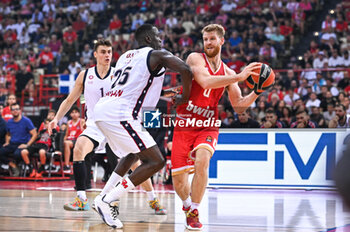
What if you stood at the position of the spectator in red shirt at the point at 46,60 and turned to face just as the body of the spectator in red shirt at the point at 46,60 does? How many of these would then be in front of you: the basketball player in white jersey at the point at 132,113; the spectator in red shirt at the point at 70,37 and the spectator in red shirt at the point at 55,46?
1

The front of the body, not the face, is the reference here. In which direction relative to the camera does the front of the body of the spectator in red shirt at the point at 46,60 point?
toward the camera

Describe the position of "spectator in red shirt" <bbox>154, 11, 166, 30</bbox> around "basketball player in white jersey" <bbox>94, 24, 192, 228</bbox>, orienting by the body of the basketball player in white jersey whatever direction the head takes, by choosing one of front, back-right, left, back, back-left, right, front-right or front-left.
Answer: front-left

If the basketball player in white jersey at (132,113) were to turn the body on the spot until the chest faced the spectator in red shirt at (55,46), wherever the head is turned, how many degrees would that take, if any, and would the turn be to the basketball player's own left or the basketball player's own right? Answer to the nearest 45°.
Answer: approximately 45° to the basketball player's own left

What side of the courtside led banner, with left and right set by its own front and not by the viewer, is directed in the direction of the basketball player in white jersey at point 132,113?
front

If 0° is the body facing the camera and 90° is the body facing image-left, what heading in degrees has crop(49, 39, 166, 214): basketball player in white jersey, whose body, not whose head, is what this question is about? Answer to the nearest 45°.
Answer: approximately 315°

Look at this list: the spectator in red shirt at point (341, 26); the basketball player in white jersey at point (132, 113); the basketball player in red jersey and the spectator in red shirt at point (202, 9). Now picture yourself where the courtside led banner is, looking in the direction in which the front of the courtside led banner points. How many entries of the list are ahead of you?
2

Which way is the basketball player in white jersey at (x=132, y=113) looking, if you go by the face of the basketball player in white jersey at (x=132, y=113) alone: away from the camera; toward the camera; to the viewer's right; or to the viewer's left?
to the viewer's right

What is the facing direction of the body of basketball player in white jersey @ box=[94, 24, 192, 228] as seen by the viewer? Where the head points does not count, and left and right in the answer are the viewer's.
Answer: facing away from the viewer and to the right of the viewer

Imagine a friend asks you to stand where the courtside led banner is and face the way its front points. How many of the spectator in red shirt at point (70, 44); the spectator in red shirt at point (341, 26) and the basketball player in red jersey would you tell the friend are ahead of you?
1

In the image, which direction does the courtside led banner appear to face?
toward the camera

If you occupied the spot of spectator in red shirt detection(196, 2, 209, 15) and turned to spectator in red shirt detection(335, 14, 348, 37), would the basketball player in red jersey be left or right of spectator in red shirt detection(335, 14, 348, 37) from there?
right

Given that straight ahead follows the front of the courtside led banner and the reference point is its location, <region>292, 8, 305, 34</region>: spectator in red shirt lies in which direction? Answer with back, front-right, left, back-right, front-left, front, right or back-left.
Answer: back

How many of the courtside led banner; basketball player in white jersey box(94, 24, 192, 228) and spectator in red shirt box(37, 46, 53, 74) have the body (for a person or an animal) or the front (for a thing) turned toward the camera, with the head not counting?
2

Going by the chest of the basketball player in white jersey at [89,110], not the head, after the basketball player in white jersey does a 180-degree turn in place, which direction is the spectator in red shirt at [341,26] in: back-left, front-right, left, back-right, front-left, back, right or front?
right
